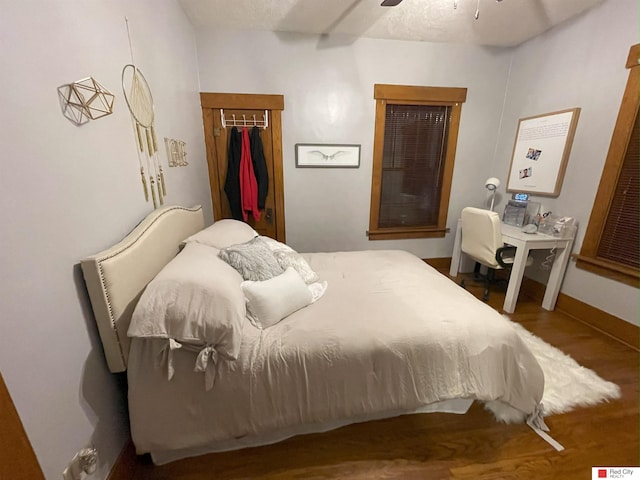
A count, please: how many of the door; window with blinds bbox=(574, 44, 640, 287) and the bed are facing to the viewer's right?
1

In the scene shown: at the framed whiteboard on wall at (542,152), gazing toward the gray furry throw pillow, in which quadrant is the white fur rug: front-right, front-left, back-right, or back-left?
front-left

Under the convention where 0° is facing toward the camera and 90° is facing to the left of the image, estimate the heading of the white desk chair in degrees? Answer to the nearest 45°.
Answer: approximately 225°

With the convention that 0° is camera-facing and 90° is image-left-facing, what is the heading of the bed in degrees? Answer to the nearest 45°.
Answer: approximately 270°

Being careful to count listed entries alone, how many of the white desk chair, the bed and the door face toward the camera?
1

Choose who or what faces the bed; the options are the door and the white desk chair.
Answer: the door

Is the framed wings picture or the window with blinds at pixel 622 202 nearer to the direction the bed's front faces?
the window with blinds

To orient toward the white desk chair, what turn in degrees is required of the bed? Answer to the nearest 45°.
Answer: approximately 45° to its left

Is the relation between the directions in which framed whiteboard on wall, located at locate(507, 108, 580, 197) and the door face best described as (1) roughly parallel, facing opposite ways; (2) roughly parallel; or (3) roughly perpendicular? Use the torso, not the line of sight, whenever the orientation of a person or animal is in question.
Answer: roughly perpendicular

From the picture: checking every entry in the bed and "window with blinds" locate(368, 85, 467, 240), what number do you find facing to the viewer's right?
1

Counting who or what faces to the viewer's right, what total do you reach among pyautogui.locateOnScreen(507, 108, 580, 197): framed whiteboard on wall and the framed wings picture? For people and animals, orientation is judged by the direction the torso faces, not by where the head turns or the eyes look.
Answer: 0

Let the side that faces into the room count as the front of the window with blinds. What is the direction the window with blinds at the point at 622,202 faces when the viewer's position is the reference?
facing the viewer and to the left of the viewer

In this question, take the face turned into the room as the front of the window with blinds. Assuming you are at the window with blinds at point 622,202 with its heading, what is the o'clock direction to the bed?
The bed is roughly at 11 o'clock from the window with blinds.

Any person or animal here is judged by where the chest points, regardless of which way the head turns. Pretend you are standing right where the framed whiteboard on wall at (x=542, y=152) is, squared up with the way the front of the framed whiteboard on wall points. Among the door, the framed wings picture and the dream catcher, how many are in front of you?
3

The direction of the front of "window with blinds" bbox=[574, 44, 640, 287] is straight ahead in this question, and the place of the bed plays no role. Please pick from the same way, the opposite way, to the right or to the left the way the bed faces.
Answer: the opposite way

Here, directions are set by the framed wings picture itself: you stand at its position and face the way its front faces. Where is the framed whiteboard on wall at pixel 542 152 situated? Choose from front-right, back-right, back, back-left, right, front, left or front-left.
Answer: left

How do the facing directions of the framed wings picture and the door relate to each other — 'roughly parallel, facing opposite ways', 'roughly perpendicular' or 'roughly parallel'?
roughly parallel

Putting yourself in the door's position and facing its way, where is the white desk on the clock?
The white desk is roughly at 10 o'clock from the door.

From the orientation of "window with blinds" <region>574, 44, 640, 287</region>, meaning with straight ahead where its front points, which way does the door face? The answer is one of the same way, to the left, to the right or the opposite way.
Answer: to the left

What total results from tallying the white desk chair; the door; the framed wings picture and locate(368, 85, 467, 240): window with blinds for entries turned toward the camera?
3

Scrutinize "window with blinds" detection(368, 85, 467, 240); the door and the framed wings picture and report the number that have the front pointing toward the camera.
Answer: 3

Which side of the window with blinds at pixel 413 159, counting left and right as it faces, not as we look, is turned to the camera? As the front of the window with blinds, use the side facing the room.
front

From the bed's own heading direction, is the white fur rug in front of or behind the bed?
in front

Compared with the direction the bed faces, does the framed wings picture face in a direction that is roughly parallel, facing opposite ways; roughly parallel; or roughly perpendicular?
roughly perpendicular
